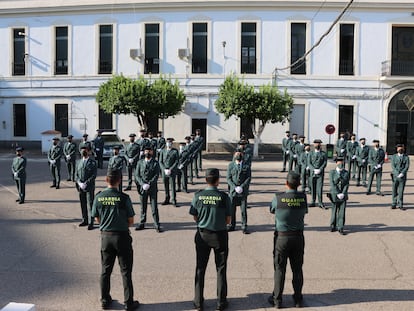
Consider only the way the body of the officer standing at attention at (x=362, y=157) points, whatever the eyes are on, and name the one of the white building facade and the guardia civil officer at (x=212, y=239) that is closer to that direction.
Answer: the guardia civil officer

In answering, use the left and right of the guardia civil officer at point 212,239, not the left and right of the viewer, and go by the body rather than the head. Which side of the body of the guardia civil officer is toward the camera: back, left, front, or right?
back

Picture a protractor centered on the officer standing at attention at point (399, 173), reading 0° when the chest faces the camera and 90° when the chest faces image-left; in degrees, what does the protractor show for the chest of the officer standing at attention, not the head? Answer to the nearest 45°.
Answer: approximately 0°

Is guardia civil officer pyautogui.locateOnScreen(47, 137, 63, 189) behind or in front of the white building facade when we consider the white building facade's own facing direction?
in front

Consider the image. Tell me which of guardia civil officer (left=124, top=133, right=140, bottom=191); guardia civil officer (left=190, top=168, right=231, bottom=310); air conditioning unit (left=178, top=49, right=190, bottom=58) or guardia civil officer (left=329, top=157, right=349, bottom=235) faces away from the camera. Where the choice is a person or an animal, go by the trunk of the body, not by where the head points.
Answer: guardia civil officer (left=190, top=168, right=231, bottom=310)

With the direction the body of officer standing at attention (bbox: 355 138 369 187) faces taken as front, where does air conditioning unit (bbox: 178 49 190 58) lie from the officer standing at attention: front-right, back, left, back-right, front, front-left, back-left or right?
back-right

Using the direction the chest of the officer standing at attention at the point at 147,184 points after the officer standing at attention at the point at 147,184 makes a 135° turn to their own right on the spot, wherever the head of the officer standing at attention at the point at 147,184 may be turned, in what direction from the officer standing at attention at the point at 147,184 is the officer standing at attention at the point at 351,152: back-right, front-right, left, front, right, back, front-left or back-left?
right

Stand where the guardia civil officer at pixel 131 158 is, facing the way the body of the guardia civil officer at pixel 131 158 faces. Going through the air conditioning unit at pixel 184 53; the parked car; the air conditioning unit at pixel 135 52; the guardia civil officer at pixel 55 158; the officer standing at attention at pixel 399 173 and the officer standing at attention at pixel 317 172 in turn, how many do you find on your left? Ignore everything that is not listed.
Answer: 2

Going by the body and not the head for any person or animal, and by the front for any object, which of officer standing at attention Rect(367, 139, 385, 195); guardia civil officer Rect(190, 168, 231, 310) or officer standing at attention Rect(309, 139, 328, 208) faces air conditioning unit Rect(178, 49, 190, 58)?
the guardia civil officer

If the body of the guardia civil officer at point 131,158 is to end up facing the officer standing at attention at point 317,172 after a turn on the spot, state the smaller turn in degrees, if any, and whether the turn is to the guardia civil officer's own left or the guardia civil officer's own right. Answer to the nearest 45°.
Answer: approximately 90° to the guardia civil officer's own left

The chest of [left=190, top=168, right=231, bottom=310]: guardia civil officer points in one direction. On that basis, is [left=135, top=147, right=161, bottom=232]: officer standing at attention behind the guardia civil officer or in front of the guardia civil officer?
in front

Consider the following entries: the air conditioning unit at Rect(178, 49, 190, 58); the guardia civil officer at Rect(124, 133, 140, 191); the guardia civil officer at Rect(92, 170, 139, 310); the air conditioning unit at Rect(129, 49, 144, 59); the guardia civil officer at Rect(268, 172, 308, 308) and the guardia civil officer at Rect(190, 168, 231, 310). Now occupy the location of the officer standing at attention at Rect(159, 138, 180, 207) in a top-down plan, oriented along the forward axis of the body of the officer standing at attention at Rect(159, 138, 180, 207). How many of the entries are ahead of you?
3

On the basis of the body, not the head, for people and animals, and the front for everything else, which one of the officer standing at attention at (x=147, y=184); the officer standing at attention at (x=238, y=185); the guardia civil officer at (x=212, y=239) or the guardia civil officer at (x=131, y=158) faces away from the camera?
the guardia civil officer at (x=212, y=239)
